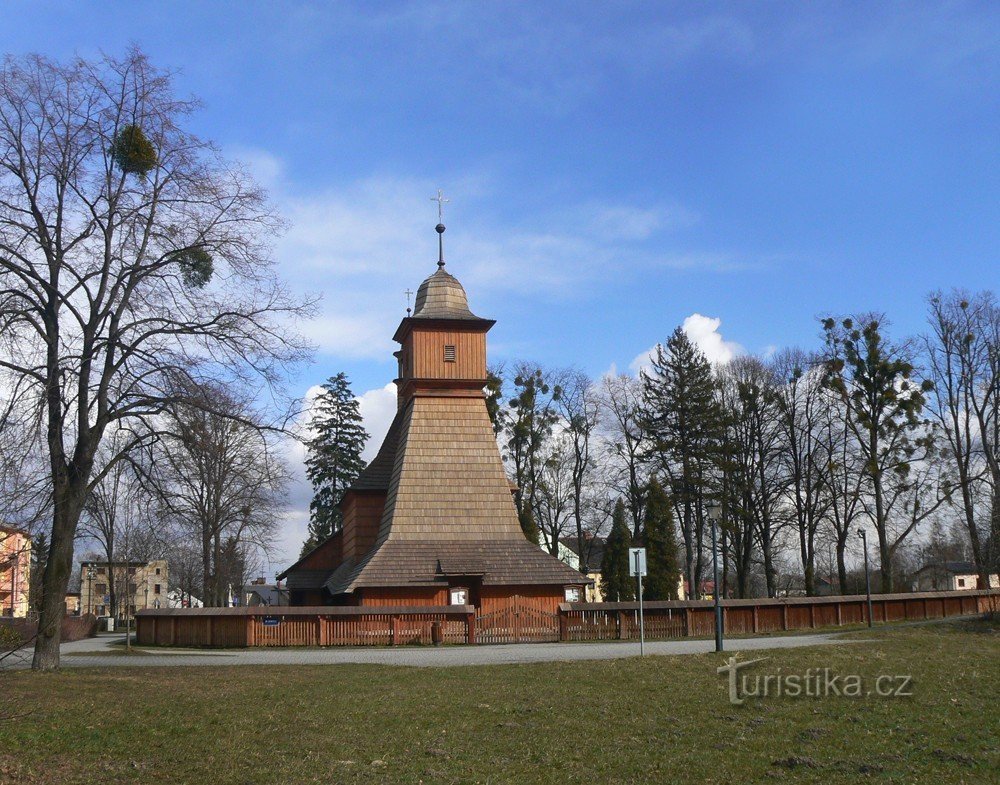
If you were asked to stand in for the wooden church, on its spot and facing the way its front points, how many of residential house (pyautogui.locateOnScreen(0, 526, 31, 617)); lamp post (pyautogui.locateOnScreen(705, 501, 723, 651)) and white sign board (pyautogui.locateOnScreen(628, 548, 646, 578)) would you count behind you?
0

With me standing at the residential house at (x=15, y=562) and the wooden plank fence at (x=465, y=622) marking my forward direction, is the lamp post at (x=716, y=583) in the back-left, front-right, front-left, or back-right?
front-right

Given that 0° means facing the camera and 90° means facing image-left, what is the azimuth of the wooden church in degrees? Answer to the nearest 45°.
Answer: approximately 0°

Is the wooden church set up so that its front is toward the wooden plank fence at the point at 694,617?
no

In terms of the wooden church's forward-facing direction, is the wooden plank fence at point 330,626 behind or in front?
in front

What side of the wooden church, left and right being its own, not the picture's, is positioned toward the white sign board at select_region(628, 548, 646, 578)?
front

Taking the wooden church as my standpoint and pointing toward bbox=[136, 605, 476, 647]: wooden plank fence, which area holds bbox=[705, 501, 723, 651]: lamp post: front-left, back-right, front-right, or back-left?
front-left

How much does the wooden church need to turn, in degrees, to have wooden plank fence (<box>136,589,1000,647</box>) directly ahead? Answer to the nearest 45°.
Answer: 0° — it already faces it

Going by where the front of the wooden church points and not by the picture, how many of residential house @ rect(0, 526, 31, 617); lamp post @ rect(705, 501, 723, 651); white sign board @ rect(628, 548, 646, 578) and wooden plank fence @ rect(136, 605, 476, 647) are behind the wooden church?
0

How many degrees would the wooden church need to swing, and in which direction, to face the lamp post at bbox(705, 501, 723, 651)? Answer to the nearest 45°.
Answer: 0° — it already faces it
